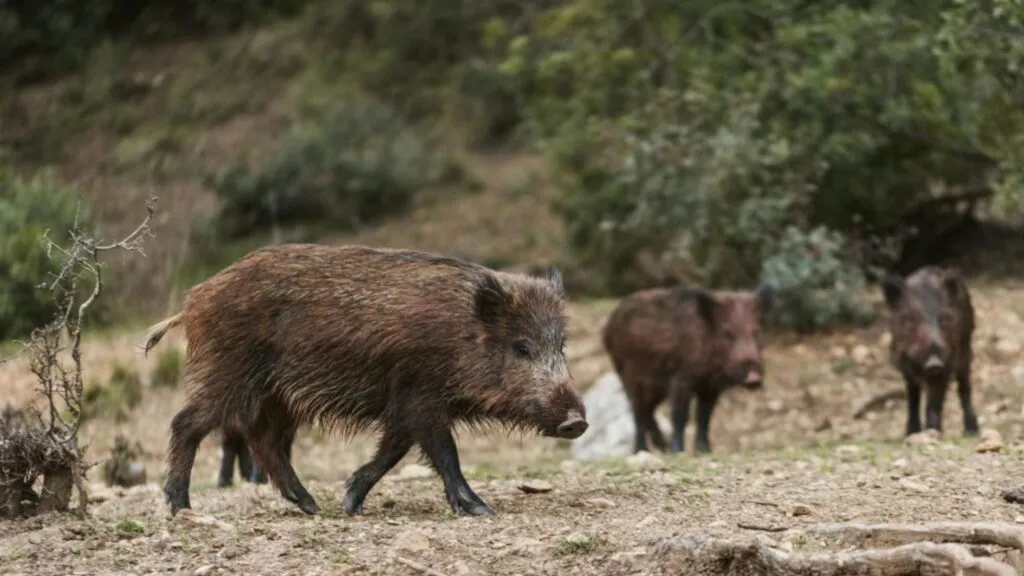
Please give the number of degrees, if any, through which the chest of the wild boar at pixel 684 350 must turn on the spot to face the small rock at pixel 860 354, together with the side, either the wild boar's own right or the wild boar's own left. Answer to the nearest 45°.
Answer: approximately 90° to the wild boar's own left

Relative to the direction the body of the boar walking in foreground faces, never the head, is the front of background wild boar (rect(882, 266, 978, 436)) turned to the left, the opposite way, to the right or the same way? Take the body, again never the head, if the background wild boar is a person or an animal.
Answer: to the right

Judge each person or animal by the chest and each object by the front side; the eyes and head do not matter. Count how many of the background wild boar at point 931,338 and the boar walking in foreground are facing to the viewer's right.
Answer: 1

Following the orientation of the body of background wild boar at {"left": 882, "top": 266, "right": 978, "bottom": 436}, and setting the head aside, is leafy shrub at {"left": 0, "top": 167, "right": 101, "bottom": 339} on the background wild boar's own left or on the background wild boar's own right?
on the background wild boar's own right

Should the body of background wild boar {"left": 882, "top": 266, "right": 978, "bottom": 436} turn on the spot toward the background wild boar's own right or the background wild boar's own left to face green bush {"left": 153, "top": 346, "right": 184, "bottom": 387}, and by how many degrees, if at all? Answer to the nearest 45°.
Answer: approximately 90° to the background wild boar's own right

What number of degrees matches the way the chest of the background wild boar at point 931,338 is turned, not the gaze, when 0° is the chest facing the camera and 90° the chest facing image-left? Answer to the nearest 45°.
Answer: approximately 0°

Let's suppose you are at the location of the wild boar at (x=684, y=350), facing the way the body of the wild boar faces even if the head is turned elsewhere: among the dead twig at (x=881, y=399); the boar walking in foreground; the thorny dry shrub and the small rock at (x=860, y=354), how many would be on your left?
2

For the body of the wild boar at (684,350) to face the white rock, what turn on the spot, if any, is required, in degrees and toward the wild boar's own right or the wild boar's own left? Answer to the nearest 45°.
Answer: approximately 180°

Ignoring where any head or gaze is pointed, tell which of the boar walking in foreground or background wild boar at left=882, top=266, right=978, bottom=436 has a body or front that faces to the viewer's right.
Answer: the boar walking in foreground

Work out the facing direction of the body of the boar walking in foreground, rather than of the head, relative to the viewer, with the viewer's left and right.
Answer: facing to the right of the viewer

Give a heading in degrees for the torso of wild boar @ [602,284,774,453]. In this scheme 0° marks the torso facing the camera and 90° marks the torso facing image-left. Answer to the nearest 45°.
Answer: approximately 315°
